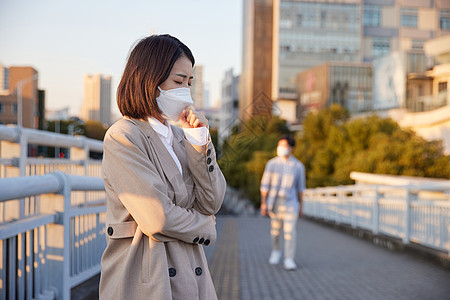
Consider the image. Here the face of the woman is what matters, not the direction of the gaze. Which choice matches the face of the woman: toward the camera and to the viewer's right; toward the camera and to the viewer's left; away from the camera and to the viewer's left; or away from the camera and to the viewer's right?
toward the camera and to the viewer's right

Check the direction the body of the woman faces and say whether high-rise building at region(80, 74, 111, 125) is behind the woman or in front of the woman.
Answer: behind

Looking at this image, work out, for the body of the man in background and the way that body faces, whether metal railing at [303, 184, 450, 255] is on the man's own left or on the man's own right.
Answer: on the man's own left

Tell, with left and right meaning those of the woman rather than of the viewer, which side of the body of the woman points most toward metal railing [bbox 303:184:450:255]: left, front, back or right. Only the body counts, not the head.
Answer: left

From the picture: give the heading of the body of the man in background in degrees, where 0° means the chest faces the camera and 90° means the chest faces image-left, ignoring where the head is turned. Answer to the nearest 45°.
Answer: approximately 0°

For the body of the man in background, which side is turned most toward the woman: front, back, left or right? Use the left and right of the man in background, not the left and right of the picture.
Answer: front

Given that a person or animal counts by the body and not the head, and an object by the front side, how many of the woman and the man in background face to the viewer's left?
0
